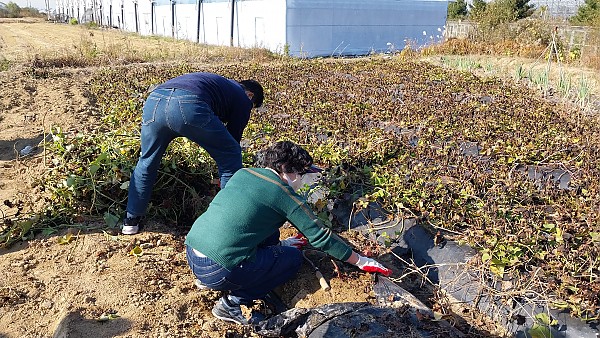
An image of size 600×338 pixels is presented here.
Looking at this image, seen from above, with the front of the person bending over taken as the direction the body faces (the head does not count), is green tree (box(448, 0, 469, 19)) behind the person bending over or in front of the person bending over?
in front

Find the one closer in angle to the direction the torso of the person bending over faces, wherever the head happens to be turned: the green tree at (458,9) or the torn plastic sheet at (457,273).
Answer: the green tree

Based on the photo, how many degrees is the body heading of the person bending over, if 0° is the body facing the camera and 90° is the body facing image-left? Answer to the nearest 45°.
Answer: approximately 225°

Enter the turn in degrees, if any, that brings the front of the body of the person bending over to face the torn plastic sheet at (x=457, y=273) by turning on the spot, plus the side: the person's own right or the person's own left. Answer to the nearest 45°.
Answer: approximately 90° to the person's own right

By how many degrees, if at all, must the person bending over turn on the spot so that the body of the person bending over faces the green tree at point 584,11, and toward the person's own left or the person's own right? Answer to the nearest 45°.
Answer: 0° — they already face it

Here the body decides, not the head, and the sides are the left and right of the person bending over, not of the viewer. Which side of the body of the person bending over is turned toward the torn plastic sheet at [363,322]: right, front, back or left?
right

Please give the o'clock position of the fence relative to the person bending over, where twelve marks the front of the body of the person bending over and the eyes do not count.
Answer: The fence is roughly at 12 o'clock from the person bending over.

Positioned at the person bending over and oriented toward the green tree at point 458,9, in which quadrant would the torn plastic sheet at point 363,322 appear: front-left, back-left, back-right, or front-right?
back-right
